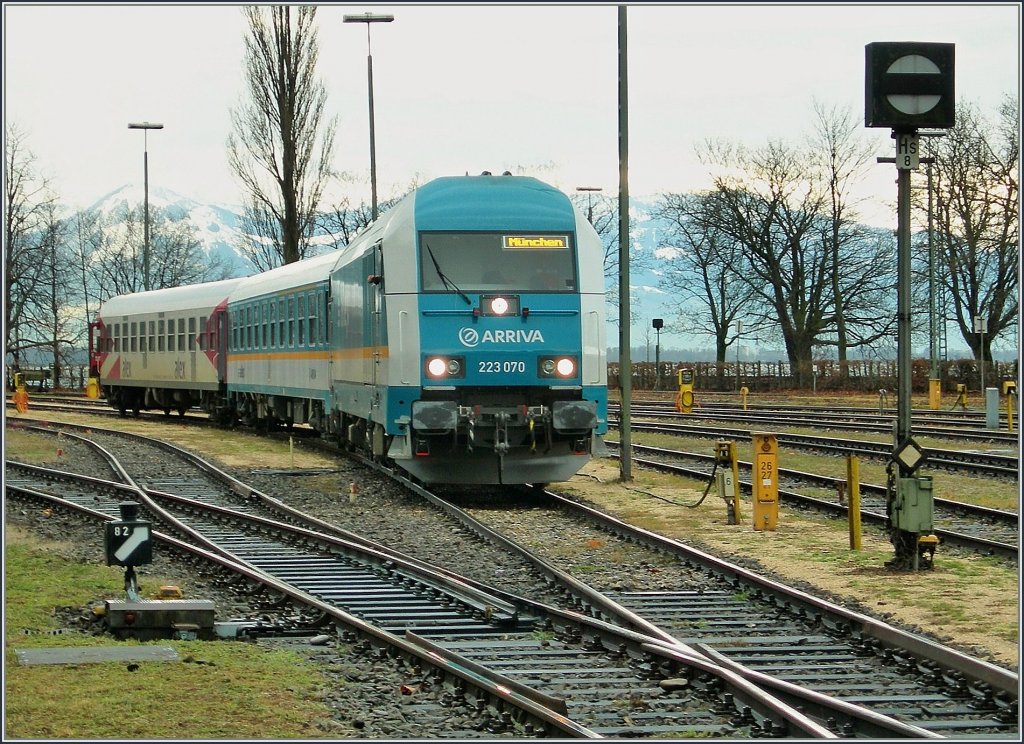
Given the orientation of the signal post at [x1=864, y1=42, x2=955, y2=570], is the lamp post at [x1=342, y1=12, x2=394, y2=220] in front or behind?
behind

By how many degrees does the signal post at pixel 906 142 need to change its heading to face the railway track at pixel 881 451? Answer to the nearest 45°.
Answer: approximately 180°

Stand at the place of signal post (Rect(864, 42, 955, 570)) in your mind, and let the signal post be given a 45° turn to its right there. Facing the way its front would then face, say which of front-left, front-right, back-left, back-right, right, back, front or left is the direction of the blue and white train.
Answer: right

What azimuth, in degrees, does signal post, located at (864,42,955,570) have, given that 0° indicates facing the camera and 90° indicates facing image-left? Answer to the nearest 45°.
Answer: approximately 0°

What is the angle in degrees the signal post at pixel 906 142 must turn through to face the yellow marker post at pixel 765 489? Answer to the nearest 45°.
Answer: approximately 135° to its right
